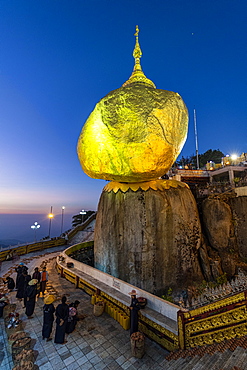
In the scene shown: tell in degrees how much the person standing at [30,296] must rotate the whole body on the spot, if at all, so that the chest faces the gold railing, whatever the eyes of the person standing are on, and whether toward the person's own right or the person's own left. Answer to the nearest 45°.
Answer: approximately 90° to the person's own right

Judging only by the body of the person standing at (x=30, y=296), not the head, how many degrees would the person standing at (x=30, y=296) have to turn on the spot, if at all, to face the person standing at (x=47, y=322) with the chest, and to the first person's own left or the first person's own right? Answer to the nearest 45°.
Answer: approximately 135° to the first person's own right

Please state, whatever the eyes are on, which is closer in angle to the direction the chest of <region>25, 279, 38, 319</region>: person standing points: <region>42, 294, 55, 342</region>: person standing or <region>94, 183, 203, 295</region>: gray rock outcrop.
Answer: the gray rock outcrop

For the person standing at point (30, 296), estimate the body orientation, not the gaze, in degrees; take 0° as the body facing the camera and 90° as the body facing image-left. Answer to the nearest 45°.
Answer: approximately 225°

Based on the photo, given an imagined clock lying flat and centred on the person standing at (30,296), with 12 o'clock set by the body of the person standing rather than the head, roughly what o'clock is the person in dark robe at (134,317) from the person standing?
The person in dark robe is roughly at 3 o'clock from the person standing.

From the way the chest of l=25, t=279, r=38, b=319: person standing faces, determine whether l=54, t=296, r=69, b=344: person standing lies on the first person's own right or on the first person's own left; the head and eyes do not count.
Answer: on the first person's own right

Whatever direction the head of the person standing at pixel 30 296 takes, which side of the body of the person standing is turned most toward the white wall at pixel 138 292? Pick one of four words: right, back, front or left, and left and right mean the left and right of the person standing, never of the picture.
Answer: right
